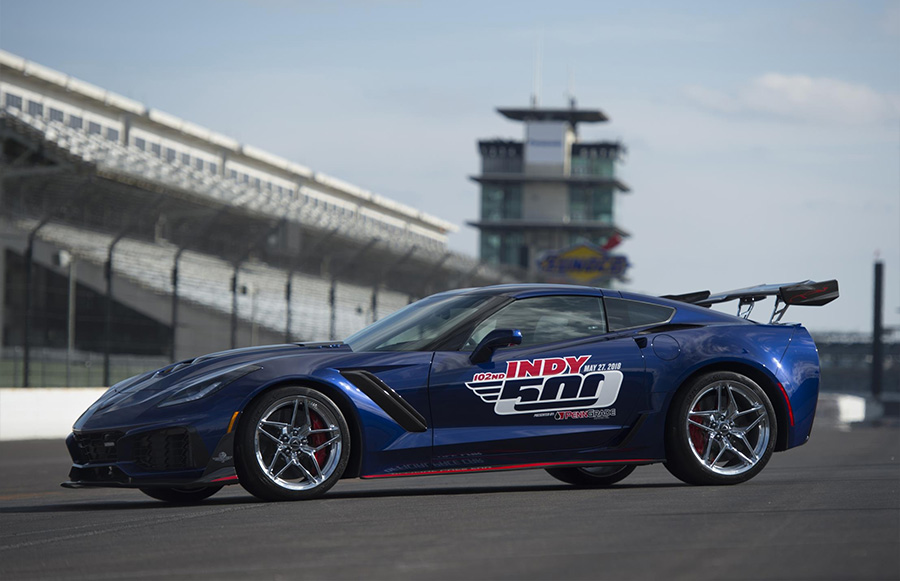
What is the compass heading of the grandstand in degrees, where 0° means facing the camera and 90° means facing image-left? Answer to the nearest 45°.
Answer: approximately 315°

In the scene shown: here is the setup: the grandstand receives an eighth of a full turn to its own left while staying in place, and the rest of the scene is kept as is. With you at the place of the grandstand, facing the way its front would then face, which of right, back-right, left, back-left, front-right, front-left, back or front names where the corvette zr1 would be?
right

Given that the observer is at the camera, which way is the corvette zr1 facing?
facing the viewer and to the left of the viewer
